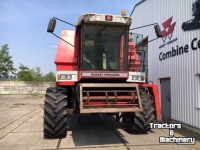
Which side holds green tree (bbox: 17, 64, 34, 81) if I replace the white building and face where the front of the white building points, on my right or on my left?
on my right

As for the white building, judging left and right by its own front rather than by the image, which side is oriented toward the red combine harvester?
front

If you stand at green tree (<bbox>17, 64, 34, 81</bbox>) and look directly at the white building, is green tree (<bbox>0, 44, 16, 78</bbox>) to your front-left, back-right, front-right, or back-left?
back-right

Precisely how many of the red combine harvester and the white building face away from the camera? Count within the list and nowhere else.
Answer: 0

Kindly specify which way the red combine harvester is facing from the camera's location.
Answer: facing the viewer

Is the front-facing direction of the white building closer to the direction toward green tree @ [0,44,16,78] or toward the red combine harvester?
the red combine harvester

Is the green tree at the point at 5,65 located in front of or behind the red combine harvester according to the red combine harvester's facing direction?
behind

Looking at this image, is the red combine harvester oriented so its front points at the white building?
no

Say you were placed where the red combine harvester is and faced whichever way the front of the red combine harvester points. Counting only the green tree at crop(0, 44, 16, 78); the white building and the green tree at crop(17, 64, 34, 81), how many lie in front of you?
0

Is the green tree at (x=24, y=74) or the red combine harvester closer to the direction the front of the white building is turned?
the red combine harvester

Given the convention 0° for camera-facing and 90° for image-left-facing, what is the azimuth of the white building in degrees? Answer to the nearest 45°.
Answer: approximately 45°

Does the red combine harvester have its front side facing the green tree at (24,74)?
no

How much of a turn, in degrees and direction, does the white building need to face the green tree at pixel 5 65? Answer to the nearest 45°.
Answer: approximately 90° to its right
